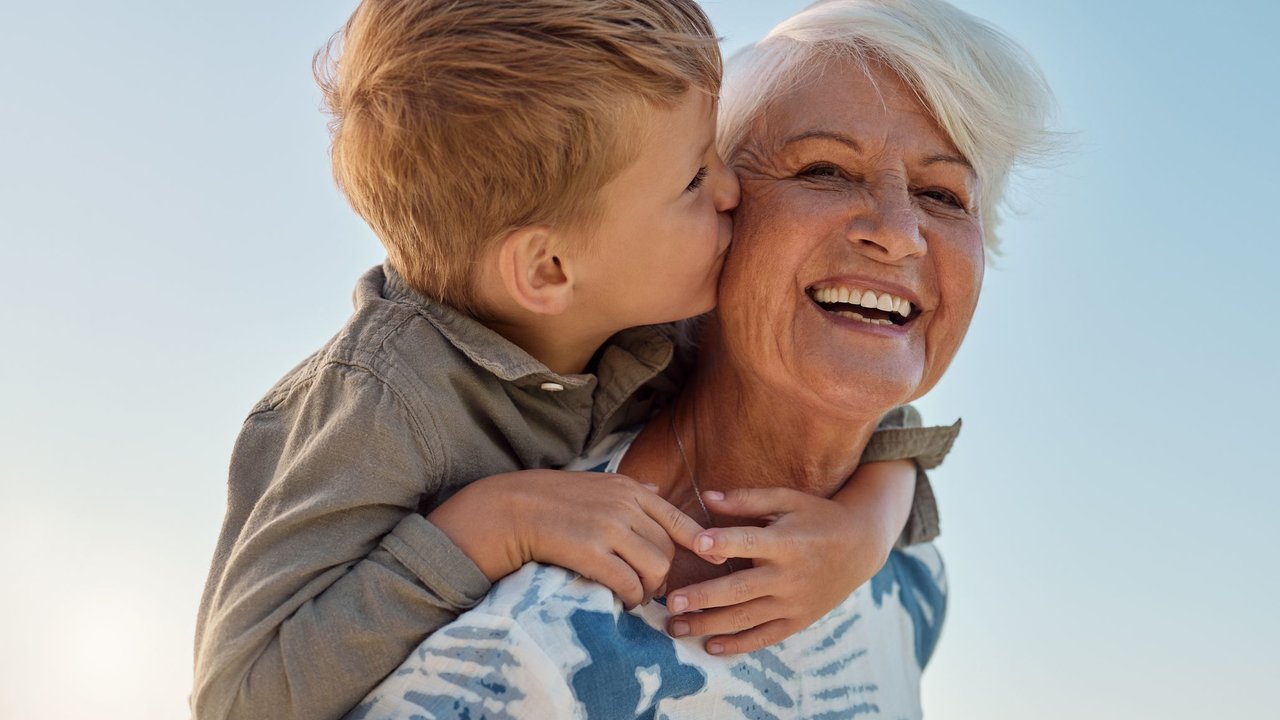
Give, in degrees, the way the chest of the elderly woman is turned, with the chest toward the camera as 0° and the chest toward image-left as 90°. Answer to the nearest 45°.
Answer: approximately 315°

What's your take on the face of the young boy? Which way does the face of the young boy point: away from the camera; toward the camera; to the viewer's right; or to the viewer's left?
to the viewer's right
